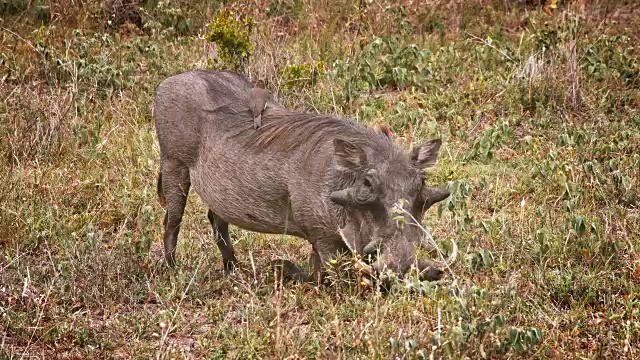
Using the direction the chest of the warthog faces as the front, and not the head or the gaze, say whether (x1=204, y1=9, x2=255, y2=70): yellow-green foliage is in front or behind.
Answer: behind

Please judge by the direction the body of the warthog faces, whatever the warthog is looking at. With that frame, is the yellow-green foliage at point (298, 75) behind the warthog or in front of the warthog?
behind

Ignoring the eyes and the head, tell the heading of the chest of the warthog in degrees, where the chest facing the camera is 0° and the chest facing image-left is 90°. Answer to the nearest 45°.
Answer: approximately 315°
